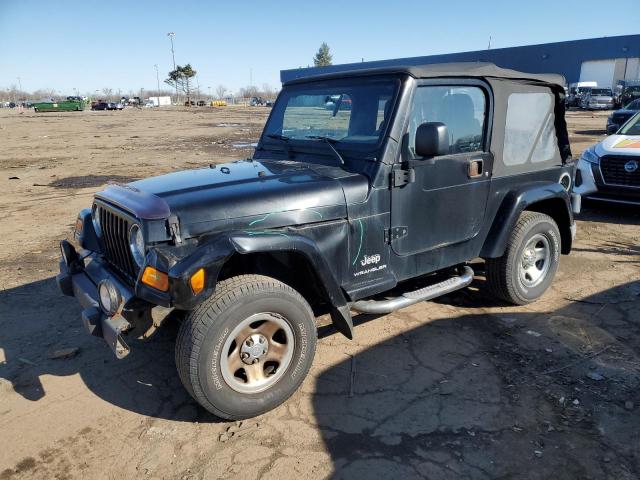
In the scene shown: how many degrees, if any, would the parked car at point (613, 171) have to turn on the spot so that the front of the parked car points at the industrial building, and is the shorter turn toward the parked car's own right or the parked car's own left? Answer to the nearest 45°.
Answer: approximately 135° to the parked car's own right

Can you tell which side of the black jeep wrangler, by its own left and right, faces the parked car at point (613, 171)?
back

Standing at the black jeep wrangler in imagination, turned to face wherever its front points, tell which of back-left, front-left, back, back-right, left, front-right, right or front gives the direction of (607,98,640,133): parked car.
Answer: back

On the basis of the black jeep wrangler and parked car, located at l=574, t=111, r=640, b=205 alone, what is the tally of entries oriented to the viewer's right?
0

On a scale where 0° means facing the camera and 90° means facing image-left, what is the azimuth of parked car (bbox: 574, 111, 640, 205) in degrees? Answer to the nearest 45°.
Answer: approximately 45°

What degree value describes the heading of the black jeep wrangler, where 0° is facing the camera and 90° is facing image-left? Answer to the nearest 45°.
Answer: approximately 45°

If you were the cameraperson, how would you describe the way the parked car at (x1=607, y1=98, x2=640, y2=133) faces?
facing the viewer and to the left of the viewer

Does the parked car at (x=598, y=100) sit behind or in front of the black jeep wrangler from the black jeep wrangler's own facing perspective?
behind

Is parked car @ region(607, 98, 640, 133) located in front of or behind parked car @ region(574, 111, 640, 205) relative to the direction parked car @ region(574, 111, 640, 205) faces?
behind

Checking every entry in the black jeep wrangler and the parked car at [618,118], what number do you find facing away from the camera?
0

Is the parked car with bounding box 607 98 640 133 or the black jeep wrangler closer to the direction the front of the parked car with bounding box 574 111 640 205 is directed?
the black jeep wrangler

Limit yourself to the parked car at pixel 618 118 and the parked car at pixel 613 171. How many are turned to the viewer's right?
0

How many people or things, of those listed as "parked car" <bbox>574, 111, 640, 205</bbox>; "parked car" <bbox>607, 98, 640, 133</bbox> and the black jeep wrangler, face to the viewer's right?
0

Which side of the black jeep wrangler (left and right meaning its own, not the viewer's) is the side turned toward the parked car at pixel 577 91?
back

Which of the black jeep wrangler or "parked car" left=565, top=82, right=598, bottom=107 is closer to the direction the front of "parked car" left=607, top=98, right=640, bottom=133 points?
the black jeep wrangler

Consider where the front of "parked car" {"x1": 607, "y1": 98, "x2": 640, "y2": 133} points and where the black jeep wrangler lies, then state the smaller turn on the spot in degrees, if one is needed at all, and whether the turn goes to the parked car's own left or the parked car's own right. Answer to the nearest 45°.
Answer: approximately 45° to the parked car's own left
